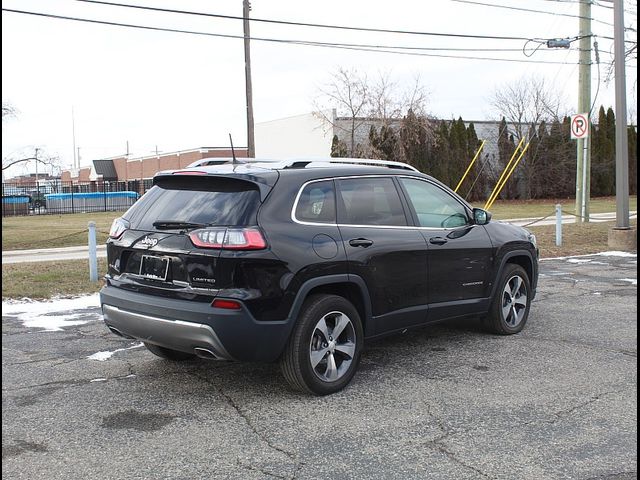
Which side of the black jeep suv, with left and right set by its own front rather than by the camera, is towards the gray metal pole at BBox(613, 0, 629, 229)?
front

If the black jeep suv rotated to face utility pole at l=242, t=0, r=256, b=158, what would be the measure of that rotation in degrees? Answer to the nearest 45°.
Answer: approximately 45° to its left

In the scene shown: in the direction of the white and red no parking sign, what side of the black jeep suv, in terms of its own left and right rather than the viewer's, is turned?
front

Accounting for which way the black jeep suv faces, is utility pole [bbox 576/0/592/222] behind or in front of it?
in front

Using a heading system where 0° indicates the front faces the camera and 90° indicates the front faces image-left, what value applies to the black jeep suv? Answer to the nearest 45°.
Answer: approximately 225°

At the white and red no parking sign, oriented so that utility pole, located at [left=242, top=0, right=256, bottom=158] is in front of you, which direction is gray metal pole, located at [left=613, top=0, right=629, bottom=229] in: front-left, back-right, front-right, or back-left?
back-left

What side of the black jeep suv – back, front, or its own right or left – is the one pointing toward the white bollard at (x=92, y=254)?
left

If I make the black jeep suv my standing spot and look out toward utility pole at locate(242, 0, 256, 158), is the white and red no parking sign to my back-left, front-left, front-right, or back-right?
front-right
